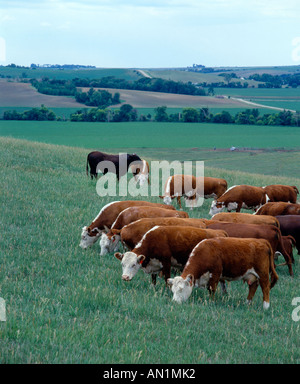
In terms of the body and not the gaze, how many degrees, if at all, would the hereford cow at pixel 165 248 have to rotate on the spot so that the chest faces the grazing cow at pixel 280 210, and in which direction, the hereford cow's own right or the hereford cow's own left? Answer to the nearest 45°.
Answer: approximately 180°

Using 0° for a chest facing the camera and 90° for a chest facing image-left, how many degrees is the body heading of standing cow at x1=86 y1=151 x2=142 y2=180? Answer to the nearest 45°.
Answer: approximately 270°

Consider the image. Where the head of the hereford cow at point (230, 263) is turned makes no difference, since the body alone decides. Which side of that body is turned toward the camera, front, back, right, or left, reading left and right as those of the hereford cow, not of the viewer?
left

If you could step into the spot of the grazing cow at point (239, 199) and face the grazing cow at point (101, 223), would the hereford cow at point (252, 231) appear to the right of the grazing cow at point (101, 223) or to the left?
left

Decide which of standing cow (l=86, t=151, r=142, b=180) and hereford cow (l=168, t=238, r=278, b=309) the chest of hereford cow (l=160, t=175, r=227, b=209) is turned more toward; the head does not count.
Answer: the standing cow

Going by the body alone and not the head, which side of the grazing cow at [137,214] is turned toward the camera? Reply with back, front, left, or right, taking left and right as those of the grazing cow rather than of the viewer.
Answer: left

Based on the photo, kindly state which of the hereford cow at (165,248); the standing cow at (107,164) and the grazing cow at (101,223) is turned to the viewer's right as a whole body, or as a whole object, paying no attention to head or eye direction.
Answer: the standing cow at (107,164)

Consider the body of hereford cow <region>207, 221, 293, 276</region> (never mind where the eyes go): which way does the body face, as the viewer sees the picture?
to the viewer's left

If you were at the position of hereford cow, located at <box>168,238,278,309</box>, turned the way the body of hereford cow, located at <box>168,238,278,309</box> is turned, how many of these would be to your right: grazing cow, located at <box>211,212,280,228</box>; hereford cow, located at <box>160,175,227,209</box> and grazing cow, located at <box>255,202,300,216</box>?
3

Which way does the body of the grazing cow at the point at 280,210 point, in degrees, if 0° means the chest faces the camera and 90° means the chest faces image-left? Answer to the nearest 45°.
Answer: approximately 90°

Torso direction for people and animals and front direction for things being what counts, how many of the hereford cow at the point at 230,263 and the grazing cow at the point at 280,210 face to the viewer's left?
2

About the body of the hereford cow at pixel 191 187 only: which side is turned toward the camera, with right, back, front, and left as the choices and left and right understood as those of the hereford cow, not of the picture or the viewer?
left

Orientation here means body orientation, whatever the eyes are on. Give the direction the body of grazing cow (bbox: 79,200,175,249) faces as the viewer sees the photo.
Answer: to the viewer's left

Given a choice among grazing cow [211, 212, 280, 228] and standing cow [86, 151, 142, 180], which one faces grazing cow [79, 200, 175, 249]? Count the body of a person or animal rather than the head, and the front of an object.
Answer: grazing cow [211, 212, 280, 228]

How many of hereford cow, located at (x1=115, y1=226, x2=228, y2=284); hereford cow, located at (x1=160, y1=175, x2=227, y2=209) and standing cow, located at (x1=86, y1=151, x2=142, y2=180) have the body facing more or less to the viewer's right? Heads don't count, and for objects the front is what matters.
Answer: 1

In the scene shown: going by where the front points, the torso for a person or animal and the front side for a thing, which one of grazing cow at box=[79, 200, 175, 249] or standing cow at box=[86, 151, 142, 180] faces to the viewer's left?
grazing cow at box=[79, 200, 175, 249]
